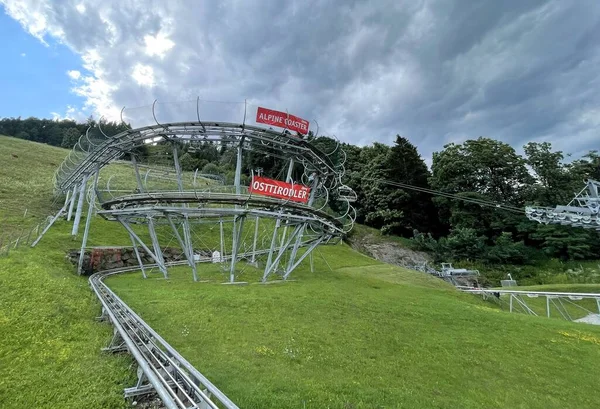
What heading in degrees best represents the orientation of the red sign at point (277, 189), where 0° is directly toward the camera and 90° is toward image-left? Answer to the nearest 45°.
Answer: approximately 0°

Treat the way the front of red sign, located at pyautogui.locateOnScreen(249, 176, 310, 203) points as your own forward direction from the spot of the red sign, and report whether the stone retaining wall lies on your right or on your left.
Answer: on your right

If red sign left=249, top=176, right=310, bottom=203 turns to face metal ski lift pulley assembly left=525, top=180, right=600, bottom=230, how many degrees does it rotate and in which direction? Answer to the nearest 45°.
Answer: approximately 90° to its left

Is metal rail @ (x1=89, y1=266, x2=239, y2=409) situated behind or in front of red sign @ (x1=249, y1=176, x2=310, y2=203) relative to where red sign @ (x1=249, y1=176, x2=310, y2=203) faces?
in front

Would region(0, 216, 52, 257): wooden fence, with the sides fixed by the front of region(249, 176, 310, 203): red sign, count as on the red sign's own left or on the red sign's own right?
on the red sign's own right

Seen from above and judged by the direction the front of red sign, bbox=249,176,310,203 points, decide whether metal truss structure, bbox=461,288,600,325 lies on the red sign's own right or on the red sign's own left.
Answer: on the red sign's own left
